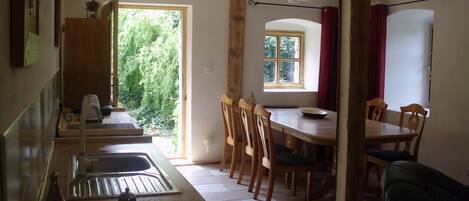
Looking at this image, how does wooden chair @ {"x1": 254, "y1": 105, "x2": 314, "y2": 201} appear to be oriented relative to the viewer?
to the viewer's right

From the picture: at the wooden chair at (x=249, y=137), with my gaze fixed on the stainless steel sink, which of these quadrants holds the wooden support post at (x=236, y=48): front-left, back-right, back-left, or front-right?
back-right

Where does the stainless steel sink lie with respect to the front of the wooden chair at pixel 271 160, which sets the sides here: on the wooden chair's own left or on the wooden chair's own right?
on the wooden chair's own right

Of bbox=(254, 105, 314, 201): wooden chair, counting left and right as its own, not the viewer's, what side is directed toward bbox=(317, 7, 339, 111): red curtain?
left

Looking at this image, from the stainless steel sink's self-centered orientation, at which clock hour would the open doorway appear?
The open doorway is roughly at 9 o'clock from the stainless steel sink.

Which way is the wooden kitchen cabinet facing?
to the viewer's right

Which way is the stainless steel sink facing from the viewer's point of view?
to the viewer's right

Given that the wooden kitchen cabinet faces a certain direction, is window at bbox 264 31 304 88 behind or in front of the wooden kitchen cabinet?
in front

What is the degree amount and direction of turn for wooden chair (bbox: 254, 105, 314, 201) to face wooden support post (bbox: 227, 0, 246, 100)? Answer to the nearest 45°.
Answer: approximately 90° to its left
